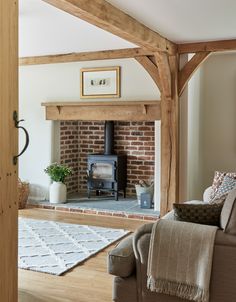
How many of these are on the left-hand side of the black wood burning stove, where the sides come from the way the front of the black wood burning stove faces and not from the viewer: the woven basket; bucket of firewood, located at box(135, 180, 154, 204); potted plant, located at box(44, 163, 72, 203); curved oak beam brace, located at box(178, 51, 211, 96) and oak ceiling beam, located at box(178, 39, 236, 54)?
3

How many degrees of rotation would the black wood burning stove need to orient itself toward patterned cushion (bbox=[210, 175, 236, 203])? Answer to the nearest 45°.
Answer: approximately 90° to its left

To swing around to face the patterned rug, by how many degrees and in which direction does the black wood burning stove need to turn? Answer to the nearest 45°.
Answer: approximately 45° to its left

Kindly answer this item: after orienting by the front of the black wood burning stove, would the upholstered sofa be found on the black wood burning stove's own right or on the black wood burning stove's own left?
on the black wood burning stove's own left

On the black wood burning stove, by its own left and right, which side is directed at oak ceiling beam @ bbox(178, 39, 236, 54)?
left

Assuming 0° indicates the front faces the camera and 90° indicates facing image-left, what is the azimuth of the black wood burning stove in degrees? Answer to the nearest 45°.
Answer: approximately 45°

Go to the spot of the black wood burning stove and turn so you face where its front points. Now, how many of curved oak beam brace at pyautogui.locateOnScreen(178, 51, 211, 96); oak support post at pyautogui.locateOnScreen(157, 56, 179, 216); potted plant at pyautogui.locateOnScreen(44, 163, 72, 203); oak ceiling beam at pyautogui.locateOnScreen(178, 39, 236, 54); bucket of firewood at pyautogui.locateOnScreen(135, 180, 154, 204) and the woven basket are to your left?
4

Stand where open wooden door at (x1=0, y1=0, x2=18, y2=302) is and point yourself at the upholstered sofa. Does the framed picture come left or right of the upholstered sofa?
left

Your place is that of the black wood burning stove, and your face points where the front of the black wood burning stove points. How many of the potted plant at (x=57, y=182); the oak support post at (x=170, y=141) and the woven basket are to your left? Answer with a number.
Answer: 1

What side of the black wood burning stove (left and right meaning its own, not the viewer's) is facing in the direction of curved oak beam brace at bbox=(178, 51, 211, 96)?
left

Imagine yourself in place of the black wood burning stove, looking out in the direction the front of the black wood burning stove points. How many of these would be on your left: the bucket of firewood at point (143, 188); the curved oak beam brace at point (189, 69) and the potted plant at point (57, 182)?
2

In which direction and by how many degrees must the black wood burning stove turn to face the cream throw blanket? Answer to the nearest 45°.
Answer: approximately 45° to its left

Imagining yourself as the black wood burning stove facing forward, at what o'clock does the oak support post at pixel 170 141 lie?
The oak support post is roughly at 9 o'clock from the black wood burning stove.

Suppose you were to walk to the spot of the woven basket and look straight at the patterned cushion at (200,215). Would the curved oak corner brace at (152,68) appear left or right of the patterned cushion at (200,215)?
left
